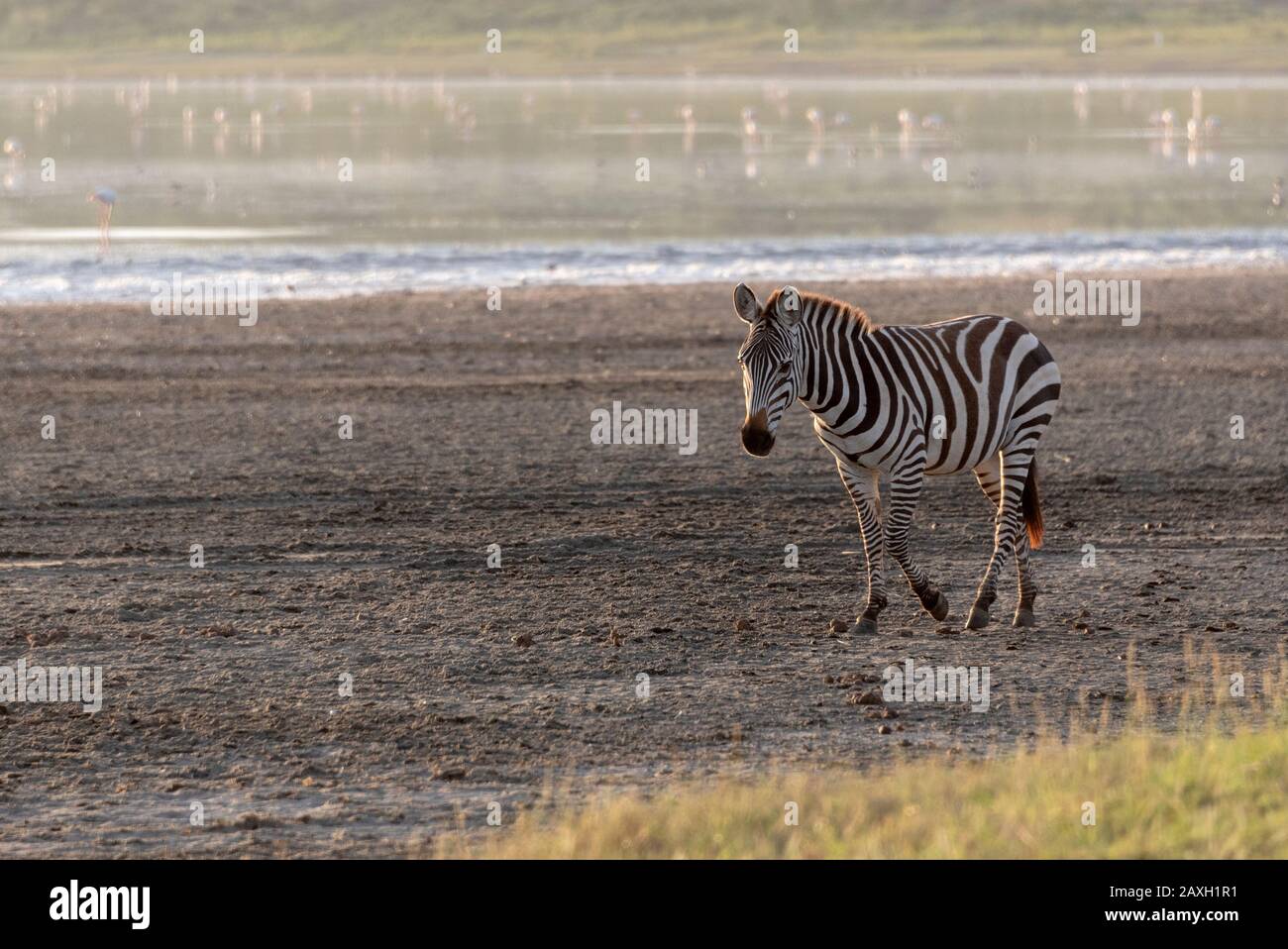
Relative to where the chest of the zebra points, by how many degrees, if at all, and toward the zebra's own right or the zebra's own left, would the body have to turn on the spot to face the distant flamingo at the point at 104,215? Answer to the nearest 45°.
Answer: approximately 90° to the zebra's own right

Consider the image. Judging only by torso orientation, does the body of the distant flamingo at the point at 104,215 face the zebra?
no

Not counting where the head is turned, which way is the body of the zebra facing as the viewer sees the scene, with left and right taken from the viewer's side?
facing the viewer and to the left of the viewer
